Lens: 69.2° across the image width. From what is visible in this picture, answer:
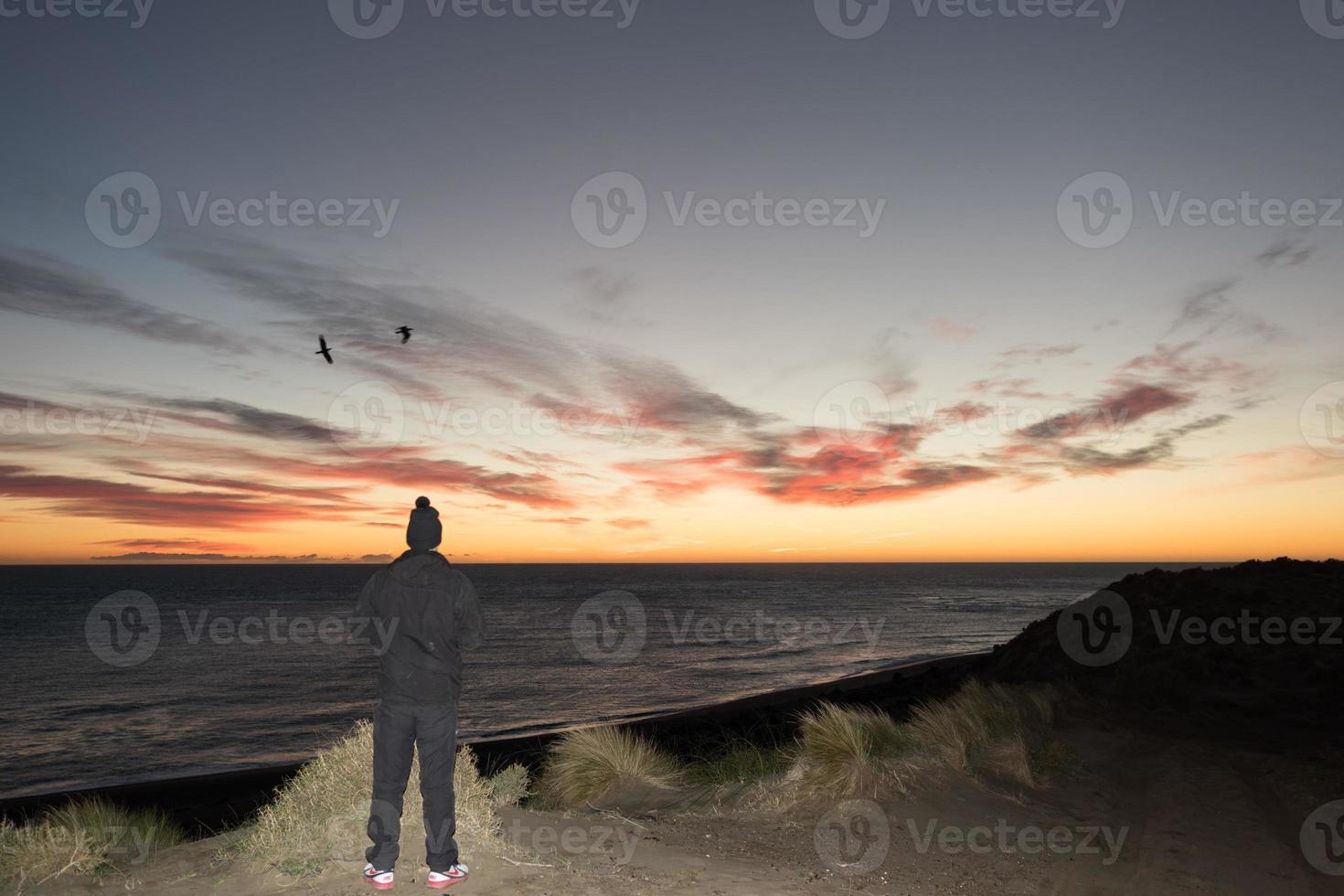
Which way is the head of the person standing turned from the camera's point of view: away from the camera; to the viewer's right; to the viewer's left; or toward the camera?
away from the camera

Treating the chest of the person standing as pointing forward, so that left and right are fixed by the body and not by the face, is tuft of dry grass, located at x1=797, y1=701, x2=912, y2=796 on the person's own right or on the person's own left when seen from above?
on the person's own right

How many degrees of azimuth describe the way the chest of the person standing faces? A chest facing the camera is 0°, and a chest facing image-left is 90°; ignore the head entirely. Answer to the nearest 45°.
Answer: approximately 180°

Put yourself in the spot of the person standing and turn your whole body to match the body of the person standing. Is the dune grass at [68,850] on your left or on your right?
on your left

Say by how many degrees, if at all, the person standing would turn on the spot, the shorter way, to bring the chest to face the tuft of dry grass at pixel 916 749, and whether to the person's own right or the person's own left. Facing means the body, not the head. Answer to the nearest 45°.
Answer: approximately 45° to the person's own right

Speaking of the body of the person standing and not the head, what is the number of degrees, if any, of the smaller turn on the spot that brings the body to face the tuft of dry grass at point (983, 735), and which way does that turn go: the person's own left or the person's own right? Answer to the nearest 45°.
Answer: approximately 45° to the person's own right

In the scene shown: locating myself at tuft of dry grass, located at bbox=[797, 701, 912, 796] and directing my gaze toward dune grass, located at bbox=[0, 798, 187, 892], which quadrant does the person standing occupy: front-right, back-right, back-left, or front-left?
front-left

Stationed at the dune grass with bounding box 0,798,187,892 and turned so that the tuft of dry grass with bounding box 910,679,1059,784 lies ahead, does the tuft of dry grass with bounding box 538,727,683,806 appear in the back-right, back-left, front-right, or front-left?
front-left

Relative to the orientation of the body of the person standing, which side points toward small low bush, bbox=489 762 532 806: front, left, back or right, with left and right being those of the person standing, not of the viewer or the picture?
front

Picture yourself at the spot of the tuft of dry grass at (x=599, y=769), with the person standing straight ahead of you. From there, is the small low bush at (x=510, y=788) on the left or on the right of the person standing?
right

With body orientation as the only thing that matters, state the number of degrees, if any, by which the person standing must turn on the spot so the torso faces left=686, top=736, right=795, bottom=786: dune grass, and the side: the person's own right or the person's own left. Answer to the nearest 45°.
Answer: approximately 45° to the person's own right
